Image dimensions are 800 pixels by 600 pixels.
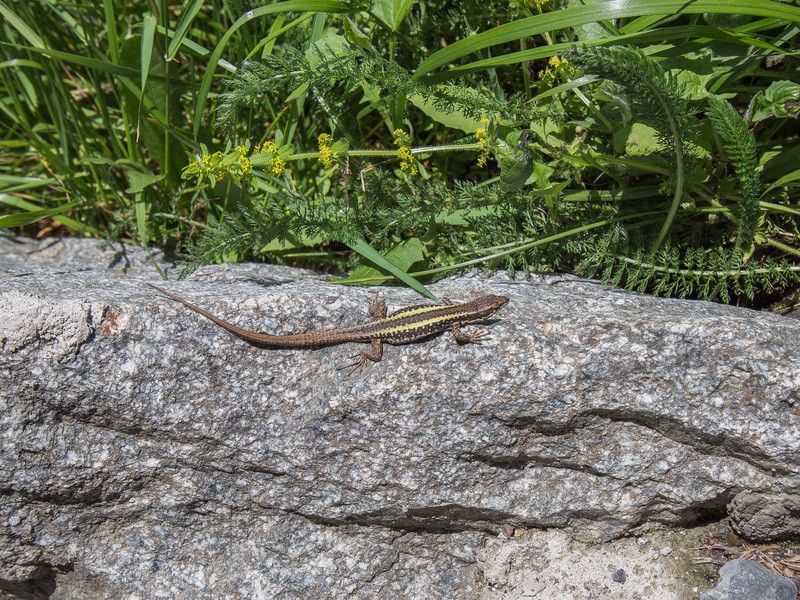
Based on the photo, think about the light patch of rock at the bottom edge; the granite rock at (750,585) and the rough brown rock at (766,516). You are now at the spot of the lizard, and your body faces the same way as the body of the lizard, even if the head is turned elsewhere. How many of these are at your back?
0

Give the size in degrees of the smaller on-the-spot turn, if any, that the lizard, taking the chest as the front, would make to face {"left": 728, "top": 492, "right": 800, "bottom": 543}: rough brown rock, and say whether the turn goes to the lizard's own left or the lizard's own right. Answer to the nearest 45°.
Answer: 0° — it already faces it

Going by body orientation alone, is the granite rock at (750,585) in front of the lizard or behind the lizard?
in front

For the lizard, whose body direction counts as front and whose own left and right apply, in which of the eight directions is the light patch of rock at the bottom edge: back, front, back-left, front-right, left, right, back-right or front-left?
front-right

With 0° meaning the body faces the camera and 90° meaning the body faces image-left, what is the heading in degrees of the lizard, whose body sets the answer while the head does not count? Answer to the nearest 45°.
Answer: approximately 270°
